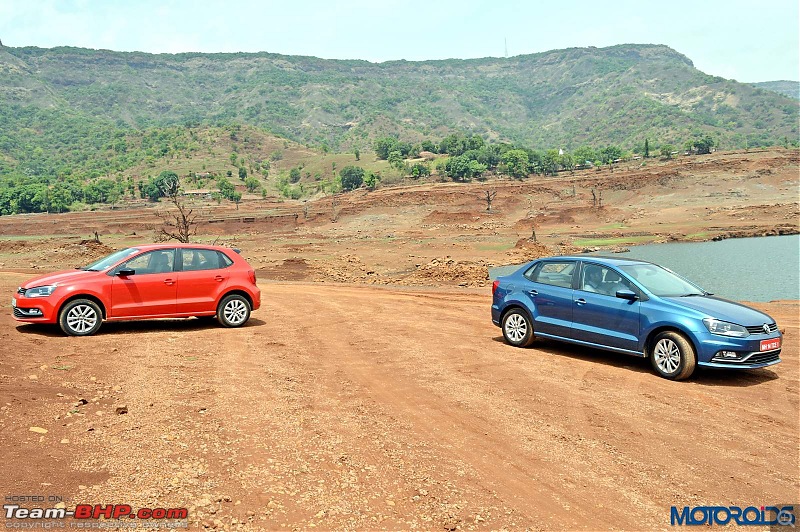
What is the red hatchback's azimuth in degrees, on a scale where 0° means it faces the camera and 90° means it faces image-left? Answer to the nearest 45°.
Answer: approximately 90°

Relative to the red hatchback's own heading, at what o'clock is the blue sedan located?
The blue sedan is roughly at 7 o'clock from the red hatchback.

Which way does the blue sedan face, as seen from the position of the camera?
facing the viewer and to the right of the viewer

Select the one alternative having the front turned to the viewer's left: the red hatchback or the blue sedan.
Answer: the red hatchback

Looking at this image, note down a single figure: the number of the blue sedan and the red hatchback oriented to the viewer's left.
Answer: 1

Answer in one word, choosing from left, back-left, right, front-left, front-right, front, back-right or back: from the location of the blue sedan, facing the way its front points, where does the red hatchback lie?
back-right
